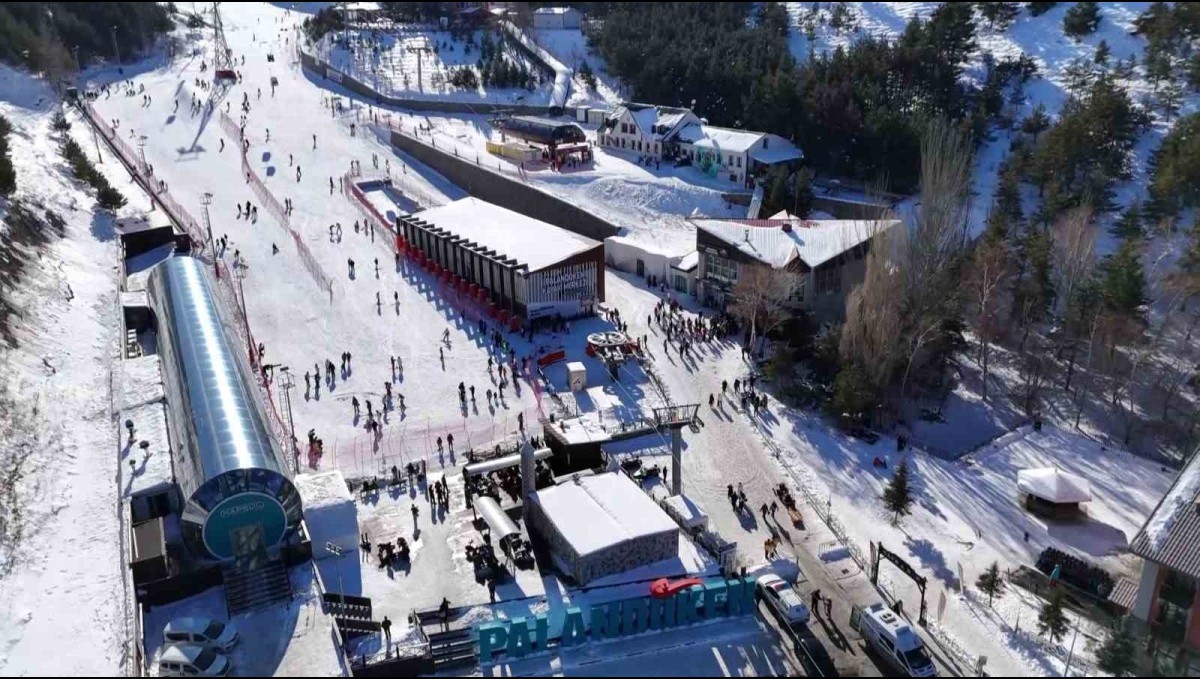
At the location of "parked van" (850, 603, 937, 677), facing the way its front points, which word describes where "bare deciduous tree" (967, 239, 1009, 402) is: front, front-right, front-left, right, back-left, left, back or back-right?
back-left

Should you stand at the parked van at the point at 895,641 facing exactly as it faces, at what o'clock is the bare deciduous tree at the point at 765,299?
The bare deciduous tree is roughly at 7 o'clock from the parked van.

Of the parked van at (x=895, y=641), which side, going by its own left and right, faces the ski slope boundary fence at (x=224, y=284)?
back

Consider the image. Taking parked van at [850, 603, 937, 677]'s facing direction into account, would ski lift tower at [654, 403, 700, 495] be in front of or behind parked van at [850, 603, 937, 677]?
behind

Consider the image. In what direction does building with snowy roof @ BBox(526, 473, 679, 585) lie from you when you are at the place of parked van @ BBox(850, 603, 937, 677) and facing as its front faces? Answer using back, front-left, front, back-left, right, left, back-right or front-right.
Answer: back-right

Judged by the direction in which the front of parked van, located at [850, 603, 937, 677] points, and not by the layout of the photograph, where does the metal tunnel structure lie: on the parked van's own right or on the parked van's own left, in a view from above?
on the parked van's own right

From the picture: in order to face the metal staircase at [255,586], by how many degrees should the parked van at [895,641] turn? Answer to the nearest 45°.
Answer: approximately 135° to its right

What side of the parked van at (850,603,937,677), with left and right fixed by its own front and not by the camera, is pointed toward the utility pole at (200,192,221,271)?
back

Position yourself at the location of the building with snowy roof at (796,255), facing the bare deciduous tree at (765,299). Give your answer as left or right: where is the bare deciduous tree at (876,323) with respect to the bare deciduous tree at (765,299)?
left

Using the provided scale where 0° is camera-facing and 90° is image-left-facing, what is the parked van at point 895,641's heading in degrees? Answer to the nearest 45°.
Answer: approximately 315°

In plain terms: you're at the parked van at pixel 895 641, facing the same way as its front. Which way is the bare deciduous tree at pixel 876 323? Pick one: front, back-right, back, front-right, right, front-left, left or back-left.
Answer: back-left

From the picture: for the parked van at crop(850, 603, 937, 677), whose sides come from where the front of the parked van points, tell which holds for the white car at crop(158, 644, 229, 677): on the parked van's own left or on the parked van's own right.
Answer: on the parked van's own right

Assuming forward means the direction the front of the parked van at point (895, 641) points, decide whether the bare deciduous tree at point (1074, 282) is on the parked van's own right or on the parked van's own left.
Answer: on the parked van's own left
